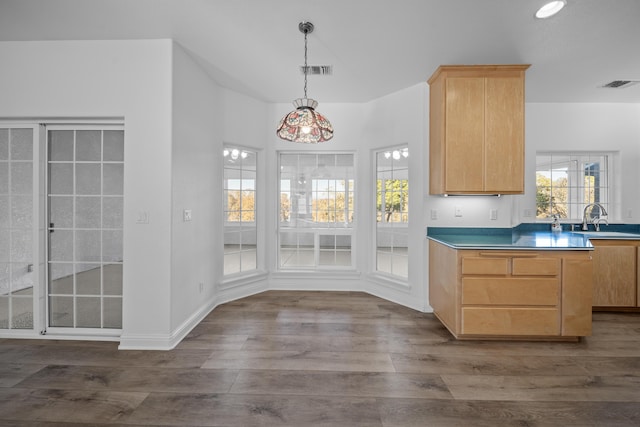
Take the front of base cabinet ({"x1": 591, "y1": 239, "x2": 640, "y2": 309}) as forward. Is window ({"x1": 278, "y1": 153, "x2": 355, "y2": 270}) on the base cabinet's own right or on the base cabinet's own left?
on the base cabinet's own right

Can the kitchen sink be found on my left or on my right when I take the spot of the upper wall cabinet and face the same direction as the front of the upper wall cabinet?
on my left

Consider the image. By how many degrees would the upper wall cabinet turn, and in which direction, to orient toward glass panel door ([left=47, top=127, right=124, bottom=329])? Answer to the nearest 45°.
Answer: approximately 45° to its right

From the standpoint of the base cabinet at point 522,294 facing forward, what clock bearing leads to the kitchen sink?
The kitchen sink is roughly at 7 o'clock from the base cabinet.

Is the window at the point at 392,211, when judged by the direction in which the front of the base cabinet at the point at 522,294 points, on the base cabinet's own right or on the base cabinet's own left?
on the base cabinet's own right

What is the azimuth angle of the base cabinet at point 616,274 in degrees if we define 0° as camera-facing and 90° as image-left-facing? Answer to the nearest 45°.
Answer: approximately 0°

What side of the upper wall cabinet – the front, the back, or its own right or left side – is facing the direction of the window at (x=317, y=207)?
right

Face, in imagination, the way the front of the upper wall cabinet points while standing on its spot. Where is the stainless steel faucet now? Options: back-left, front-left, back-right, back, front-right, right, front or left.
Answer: back-left

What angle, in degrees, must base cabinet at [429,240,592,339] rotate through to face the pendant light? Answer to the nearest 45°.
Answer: approximately 45° to its right

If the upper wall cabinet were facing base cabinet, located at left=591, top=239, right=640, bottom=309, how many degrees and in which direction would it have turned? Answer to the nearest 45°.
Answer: approximately 135° to its left

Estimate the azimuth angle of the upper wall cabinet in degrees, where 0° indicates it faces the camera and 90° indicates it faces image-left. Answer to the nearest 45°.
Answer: approximately 0°

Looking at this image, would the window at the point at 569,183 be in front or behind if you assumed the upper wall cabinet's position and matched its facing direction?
behind
